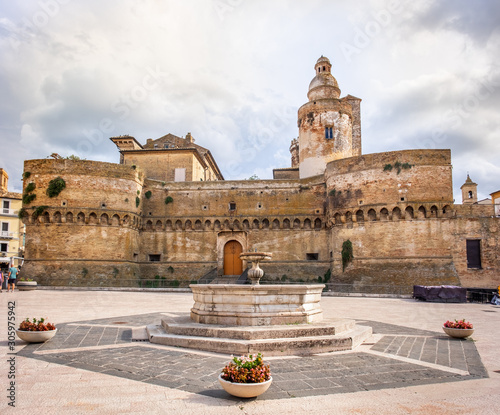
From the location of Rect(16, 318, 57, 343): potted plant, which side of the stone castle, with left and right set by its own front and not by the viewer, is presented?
front

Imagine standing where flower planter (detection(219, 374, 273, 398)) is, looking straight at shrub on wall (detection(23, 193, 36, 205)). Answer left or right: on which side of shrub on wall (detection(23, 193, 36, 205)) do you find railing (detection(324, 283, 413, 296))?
right

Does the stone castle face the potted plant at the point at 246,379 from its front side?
yes

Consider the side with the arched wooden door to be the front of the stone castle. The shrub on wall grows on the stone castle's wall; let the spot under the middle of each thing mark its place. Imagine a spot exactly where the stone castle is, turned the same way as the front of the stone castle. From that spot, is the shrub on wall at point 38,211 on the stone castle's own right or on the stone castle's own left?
on the stone castle's own right

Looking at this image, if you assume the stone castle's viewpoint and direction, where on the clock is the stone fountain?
The stone fountain is roughly at 12 o'clock from the stone castle.

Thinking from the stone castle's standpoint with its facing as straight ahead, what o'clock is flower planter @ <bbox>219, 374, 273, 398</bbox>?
The flower planter is roughly at 12 o'clock from the stone castle.

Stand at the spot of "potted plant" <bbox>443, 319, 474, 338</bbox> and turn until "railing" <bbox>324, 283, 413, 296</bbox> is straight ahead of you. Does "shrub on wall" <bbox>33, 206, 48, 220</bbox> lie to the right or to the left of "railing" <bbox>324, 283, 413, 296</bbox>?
left

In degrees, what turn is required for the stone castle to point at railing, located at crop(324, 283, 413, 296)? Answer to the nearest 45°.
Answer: approximately 45° to its left

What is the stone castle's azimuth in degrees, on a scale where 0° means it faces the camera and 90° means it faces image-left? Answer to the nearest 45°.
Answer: approximately 0°
